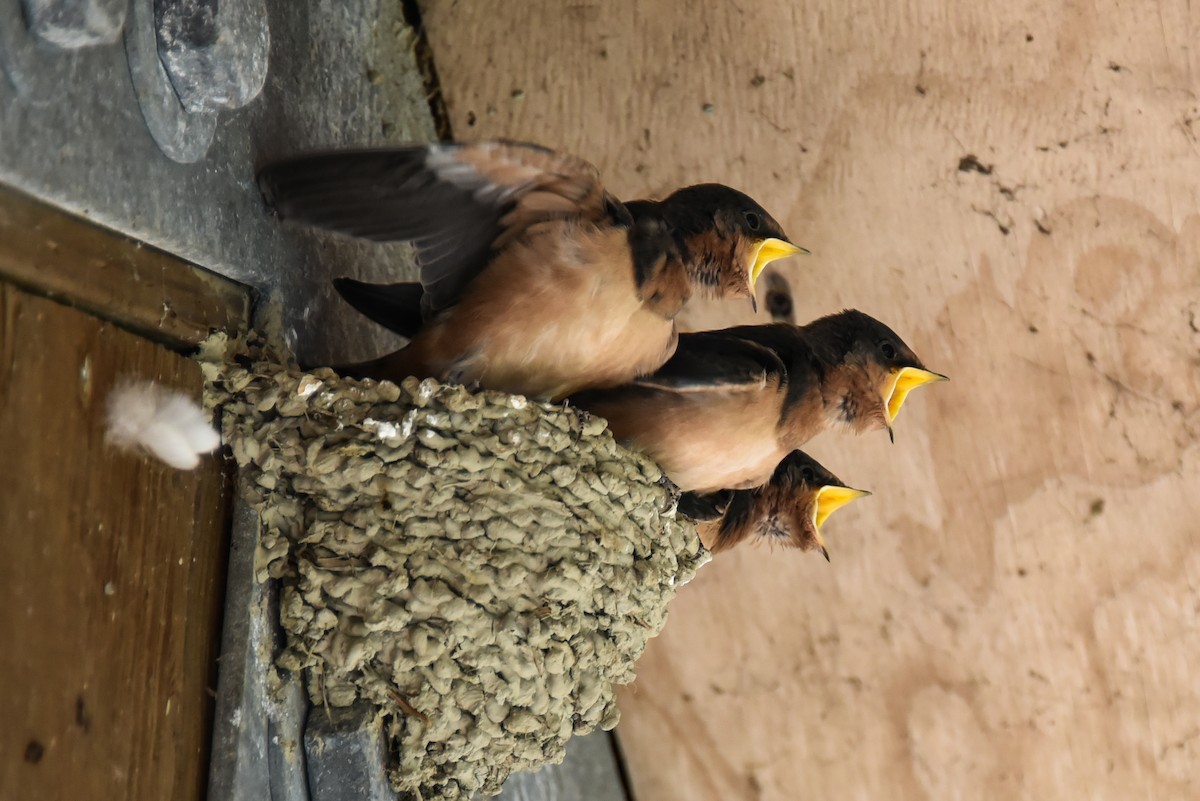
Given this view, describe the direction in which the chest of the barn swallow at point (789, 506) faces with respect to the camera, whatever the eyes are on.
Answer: to the viewer's right

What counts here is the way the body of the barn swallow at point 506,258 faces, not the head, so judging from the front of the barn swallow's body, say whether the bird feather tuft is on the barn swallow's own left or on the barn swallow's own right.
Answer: on the barn swallow's own right

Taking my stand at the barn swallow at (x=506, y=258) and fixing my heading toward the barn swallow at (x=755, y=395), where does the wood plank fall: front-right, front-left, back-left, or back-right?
back-right

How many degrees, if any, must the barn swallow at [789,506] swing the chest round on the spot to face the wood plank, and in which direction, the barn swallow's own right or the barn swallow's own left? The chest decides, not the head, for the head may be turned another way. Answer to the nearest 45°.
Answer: approximately 135° to the barn swallow's own right

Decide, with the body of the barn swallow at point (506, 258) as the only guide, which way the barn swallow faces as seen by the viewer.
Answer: to the viewer's right

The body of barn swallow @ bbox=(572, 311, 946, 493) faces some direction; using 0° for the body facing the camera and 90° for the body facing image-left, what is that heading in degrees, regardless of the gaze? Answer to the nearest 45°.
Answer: approximately 270°
